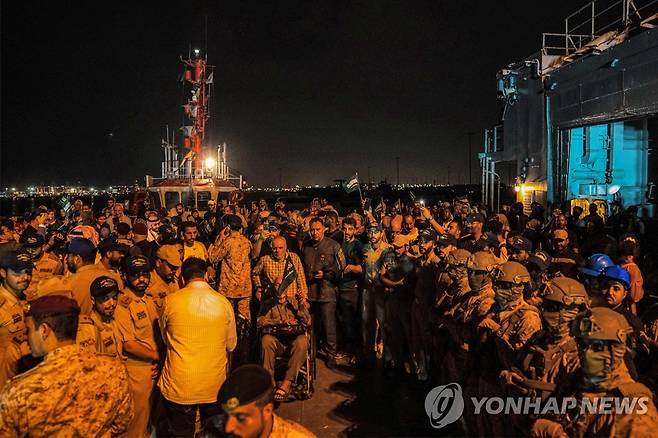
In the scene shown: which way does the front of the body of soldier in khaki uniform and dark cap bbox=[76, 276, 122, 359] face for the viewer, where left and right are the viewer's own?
facing the viewer and to the right of the viewer

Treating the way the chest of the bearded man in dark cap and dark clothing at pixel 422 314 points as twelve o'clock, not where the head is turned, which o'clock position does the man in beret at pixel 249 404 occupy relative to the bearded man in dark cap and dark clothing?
The man in beret is roughly at 11 o'clock from the bearded man in dark cap and dark clothing.

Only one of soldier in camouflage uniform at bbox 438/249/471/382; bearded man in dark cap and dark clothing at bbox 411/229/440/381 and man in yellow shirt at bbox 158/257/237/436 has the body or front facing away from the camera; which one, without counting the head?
the man in yellow shirt

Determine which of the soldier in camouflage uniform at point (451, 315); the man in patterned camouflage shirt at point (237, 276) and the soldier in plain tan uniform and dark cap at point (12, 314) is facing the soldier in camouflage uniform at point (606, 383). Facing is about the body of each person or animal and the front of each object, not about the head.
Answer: the soldier in plain tan uniform and dark cap at point (12, 314)

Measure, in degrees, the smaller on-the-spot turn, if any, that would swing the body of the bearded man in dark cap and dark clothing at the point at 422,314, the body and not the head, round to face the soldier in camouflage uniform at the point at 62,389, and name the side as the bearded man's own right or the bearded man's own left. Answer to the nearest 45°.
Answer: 0° — they already face them

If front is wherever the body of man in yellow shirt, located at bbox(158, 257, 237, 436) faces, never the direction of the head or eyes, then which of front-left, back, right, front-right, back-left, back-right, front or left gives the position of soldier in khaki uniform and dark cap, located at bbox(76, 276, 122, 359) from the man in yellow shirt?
left

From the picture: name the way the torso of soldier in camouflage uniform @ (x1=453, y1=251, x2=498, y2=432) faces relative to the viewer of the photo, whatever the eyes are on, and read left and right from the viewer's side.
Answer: facing the viewer and to the left of the viewer

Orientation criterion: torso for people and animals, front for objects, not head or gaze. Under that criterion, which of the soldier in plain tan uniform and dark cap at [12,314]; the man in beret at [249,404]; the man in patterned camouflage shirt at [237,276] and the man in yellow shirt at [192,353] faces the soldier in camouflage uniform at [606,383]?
the soldier in plain tan uniform and dark cap at [12,314]

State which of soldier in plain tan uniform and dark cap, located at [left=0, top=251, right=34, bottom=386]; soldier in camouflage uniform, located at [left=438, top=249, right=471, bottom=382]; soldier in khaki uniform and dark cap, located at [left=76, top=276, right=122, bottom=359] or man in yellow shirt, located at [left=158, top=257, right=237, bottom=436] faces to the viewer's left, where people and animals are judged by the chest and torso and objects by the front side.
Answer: soldier in camouflage uniform, located at [left=438, top=249, right=471, bottom=382]

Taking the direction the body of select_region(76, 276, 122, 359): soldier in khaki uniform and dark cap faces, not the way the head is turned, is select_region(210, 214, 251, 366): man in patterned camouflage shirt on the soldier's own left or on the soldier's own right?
on the soldier's own left

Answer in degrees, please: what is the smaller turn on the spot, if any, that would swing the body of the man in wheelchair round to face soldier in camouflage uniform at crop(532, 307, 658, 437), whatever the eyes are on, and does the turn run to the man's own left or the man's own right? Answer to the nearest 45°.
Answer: approximately 45° to the man's own left

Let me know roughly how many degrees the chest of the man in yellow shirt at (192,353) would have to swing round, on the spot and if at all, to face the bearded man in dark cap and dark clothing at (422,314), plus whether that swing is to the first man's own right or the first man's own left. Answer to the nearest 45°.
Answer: approximately 45° to the first man's own right

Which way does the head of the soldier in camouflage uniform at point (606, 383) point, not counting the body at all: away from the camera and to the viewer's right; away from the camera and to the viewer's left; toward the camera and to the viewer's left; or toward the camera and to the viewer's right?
toward the camera and to the viewer's left

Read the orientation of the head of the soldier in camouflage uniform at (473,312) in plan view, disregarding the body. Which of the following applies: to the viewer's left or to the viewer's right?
to the viewer's left

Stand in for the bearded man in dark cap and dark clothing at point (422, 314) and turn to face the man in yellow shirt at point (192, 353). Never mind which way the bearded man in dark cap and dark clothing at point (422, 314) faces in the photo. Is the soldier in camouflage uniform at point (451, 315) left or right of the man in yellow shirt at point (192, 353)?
left
